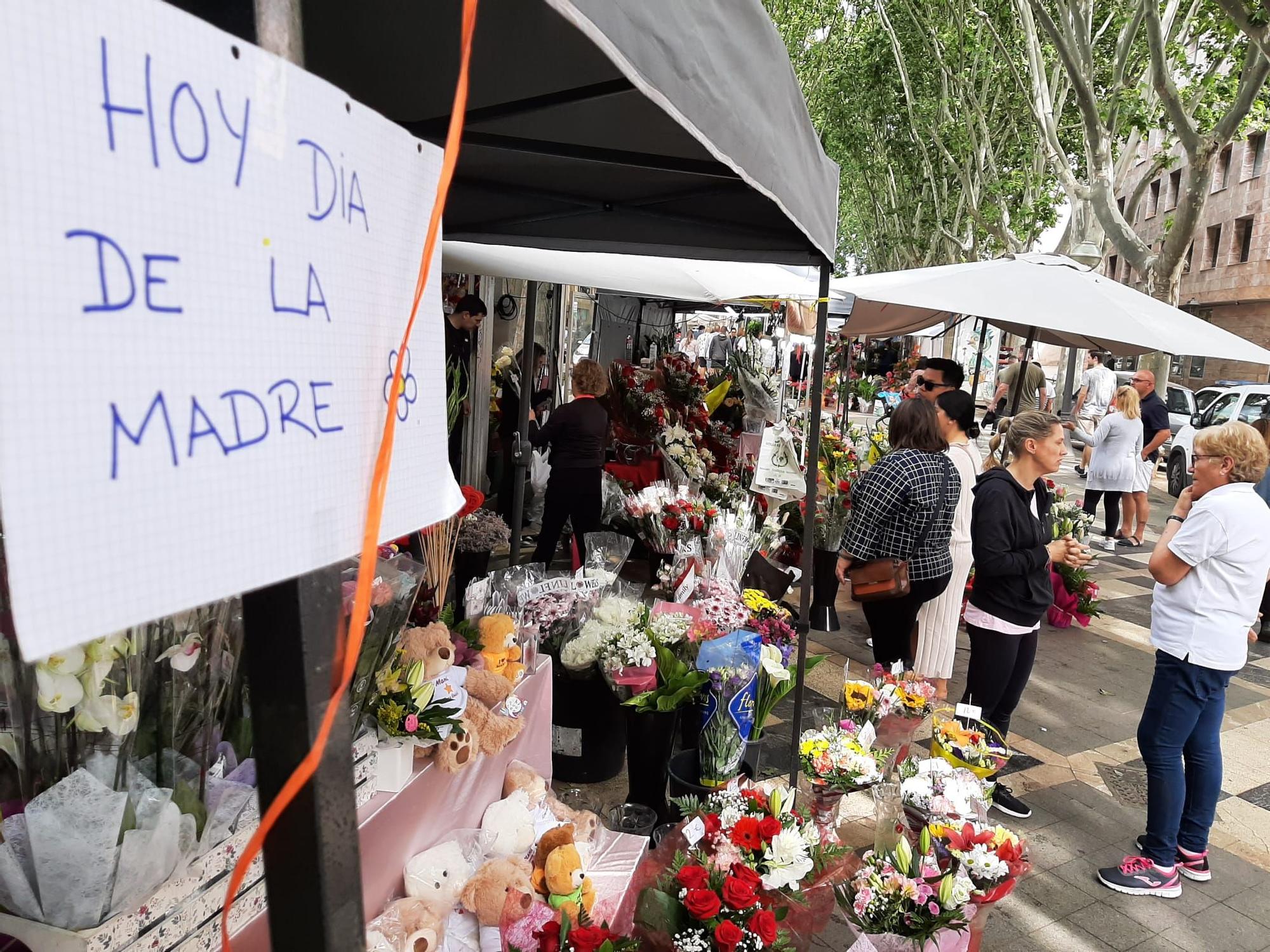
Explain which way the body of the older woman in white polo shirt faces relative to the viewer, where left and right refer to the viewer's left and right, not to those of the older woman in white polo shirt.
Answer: facing to the left of the viewer

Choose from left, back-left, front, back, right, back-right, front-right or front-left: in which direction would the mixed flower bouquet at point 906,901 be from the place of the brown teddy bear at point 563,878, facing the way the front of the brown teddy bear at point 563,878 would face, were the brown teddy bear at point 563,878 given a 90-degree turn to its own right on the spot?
back-left

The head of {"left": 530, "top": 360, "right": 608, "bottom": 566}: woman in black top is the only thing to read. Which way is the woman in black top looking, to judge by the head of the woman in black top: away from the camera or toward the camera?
away from the camera

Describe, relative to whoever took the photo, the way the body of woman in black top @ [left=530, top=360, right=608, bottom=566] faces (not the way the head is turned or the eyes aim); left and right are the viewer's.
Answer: facing away from the viewer and to the left of the viewer

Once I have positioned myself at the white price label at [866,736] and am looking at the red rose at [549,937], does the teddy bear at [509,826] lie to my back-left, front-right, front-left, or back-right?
front-right

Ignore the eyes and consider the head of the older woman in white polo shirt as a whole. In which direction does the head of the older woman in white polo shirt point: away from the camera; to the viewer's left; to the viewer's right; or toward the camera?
to the viewer's left

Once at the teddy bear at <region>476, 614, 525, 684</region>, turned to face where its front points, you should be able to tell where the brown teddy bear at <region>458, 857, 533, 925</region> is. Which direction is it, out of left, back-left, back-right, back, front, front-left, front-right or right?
front-right

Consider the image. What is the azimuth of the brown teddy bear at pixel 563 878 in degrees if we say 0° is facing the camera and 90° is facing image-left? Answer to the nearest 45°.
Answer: approximately 315°

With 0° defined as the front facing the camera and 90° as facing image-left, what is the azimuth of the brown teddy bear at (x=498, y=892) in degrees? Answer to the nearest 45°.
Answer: approximately 315°

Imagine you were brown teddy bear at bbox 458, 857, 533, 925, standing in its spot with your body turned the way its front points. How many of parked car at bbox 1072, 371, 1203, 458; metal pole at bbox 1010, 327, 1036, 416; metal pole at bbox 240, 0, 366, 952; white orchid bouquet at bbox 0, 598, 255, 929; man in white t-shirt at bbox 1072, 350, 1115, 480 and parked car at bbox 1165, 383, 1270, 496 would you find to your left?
4

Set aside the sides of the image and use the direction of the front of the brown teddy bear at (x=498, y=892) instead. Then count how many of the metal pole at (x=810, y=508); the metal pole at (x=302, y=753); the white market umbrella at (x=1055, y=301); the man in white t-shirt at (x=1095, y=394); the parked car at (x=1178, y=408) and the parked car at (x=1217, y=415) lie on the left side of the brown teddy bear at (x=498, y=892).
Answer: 5
